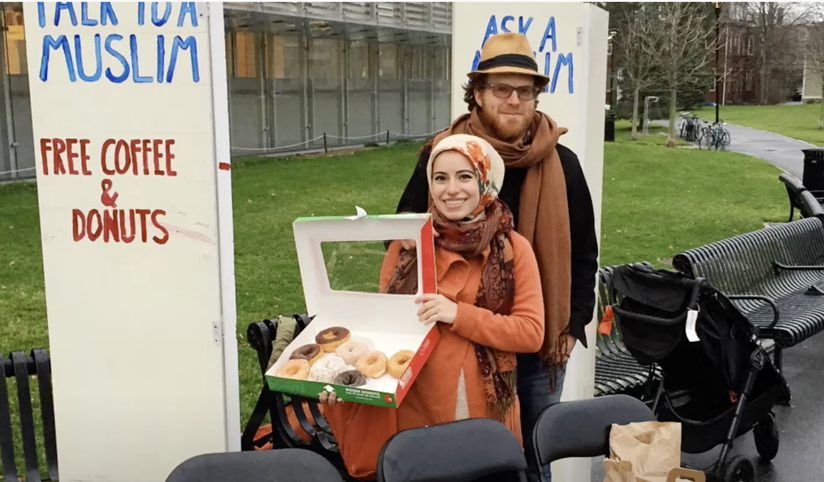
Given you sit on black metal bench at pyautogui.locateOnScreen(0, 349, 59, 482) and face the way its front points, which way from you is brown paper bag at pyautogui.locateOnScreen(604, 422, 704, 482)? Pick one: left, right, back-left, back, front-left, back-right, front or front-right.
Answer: front

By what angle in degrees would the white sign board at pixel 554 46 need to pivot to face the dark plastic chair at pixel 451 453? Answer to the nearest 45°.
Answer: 0° — it already faces it

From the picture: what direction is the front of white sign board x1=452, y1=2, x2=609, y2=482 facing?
toward the camera

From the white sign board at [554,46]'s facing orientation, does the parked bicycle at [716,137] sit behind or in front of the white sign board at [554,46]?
behind

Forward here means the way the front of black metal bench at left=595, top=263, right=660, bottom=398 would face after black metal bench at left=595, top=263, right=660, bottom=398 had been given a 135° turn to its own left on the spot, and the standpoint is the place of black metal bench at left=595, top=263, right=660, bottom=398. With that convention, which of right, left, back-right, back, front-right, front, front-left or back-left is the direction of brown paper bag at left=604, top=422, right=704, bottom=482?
back

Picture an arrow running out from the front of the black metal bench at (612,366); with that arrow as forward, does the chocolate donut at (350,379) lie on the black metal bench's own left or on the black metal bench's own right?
on the black metal bench's own right

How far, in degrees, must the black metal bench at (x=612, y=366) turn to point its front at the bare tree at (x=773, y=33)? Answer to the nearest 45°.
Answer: approximately 135° to its left

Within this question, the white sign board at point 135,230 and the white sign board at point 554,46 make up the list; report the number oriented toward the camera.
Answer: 2

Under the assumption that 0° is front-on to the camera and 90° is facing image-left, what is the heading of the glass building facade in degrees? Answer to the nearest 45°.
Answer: approximately 315°

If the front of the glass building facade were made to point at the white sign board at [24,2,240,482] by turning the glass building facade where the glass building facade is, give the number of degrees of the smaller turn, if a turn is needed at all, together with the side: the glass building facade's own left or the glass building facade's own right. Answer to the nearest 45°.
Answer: approximately 45° to the glass building facade's own right
